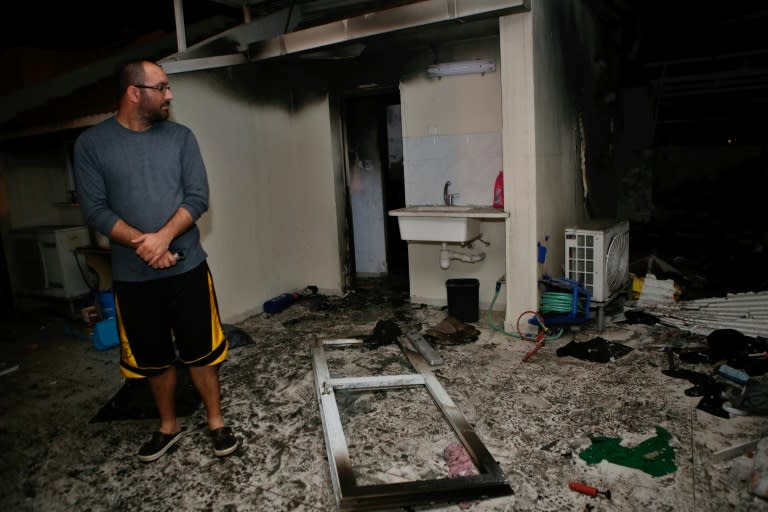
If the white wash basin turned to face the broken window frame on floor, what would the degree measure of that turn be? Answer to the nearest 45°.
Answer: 0° — it already faces it

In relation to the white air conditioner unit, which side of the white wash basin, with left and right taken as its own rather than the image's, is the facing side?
left

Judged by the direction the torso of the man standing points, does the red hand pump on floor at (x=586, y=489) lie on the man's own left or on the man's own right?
on the man's own left

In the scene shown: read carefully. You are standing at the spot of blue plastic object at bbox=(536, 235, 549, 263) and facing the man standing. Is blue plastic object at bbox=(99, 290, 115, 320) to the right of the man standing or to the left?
right

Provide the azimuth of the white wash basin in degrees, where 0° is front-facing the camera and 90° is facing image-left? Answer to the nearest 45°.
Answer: approximately 0°

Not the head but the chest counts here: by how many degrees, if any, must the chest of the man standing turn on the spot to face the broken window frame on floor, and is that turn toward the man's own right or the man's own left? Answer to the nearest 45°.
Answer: approximately 45° to the man's own left

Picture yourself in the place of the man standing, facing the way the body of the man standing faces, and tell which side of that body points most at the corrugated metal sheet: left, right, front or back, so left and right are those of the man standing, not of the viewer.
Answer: left

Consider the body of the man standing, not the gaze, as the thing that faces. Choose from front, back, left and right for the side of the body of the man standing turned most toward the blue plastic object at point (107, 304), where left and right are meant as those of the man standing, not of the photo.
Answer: back

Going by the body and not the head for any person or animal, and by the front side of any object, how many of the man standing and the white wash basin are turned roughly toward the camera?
2

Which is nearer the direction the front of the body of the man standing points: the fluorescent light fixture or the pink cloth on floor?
the pink cloth on floor

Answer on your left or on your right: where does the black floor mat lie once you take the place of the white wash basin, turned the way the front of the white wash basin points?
on your right

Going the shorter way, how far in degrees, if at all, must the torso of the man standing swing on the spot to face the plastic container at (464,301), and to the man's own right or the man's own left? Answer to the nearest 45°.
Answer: approximately 135° to the man's own left

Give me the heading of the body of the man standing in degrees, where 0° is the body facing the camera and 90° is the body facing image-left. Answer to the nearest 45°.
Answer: approximately 0°

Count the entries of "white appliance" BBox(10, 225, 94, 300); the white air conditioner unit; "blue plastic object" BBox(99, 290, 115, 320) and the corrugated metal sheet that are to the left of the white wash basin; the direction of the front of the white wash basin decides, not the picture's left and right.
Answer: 2

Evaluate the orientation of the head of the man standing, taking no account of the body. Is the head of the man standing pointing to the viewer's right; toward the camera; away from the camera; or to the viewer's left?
to the viewer's right
